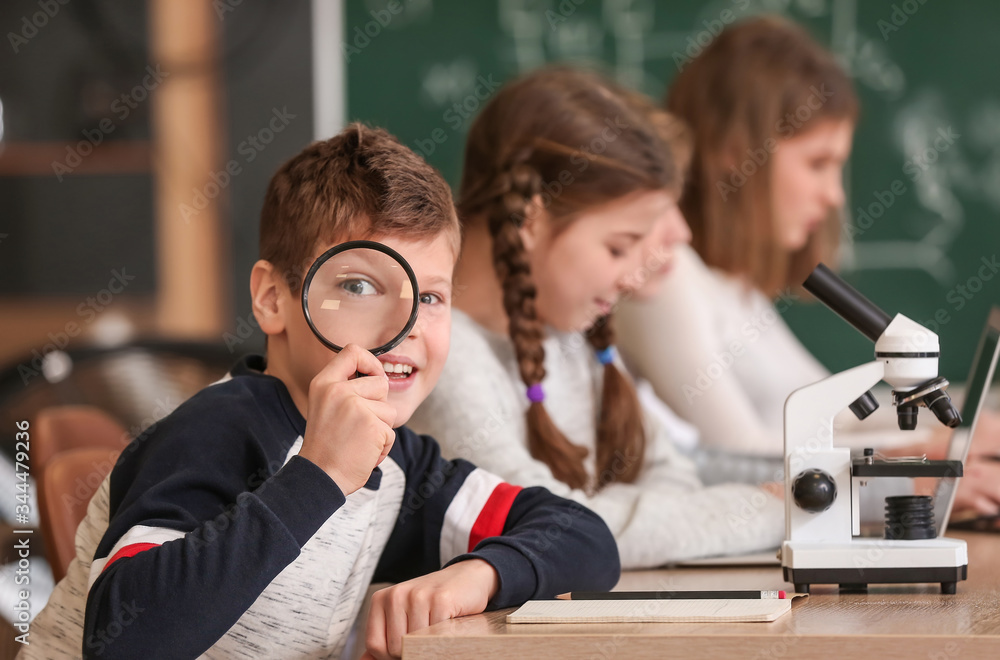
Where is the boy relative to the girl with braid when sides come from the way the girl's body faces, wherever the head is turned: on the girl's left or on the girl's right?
on the girl's right

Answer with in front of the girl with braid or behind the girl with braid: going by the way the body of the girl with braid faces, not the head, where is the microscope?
in front

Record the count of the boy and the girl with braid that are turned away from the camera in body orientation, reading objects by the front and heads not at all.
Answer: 0

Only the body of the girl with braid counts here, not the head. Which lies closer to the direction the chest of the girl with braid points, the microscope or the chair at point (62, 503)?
the microscope

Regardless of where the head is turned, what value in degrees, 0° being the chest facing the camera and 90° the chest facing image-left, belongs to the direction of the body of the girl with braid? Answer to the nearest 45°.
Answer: approximately 315°
